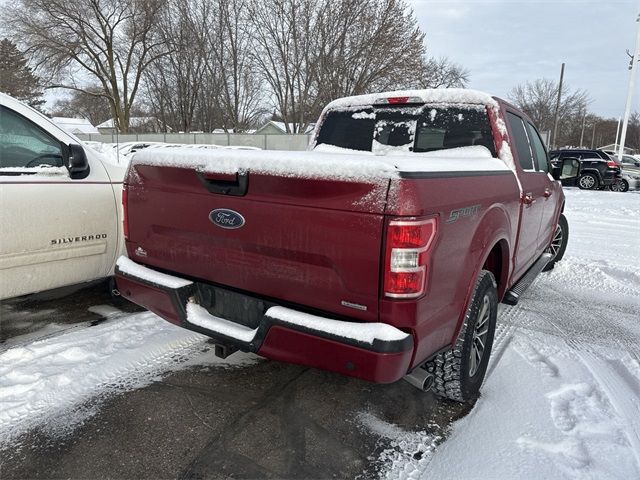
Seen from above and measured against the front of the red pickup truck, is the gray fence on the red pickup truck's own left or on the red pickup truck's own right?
on the red pickup truck's own left

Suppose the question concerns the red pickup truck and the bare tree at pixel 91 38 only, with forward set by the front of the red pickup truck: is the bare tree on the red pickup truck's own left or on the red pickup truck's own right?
on the red pickup truck's own left

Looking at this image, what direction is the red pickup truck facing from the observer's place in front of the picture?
facing away from the viewer and to the right of the viewer

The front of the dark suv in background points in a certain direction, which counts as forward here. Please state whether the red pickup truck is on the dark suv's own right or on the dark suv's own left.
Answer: on the dark suv's own left

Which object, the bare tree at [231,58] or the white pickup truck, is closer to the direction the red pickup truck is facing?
the bare tree

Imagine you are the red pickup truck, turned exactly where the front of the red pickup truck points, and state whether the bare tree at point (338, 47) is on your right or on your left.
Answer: on your left

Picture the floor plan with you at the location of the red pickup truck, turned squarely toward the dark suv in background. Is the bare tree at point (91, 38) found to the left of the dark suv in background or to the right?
left

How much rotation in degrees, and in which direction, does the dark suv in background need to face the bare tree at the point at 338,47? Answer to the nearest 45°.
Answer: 0° — it already faces it

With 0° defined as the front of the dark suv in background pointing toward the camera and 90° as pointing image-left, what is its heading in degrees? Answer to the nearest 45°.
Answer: approximately 135°
